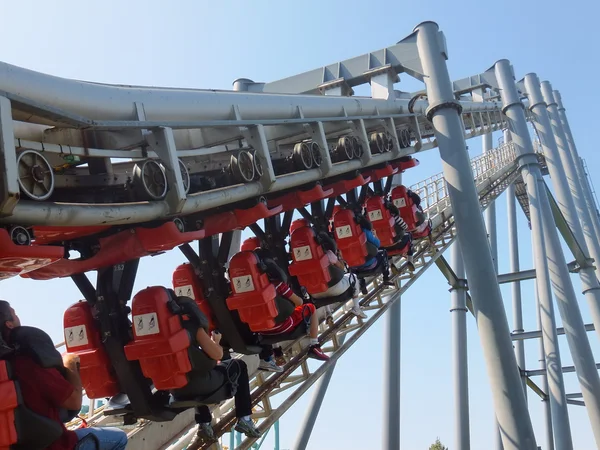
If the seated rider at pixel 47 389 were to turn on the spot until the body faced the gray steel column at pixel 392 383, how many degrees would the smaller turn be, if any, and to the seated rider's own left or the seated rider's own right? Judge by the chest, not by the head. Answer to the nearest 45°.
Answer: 0° — they already face it

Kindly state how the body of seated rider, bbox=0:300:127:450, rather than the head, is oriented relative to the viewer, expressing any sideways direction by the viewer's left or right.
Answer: facing away from the viewer and to the right of the viewer

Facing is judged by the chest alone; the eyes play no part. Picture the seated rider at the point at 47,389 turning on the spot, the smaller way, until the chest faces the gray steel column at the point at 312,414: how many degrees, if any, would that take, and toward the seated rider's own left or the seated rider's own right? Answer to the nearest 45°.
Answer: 0° — they already face it

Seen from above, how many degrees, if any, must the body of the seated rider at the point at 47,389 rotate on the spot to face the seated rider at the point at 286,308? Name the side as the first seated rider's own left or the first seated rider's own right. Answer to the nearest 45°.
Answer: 0° — they already face them
